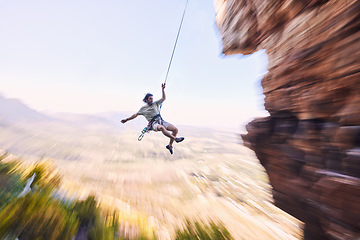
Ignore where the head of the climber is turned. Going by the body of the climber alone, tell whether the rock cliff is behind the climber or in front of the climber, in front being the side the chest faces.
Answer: in front
